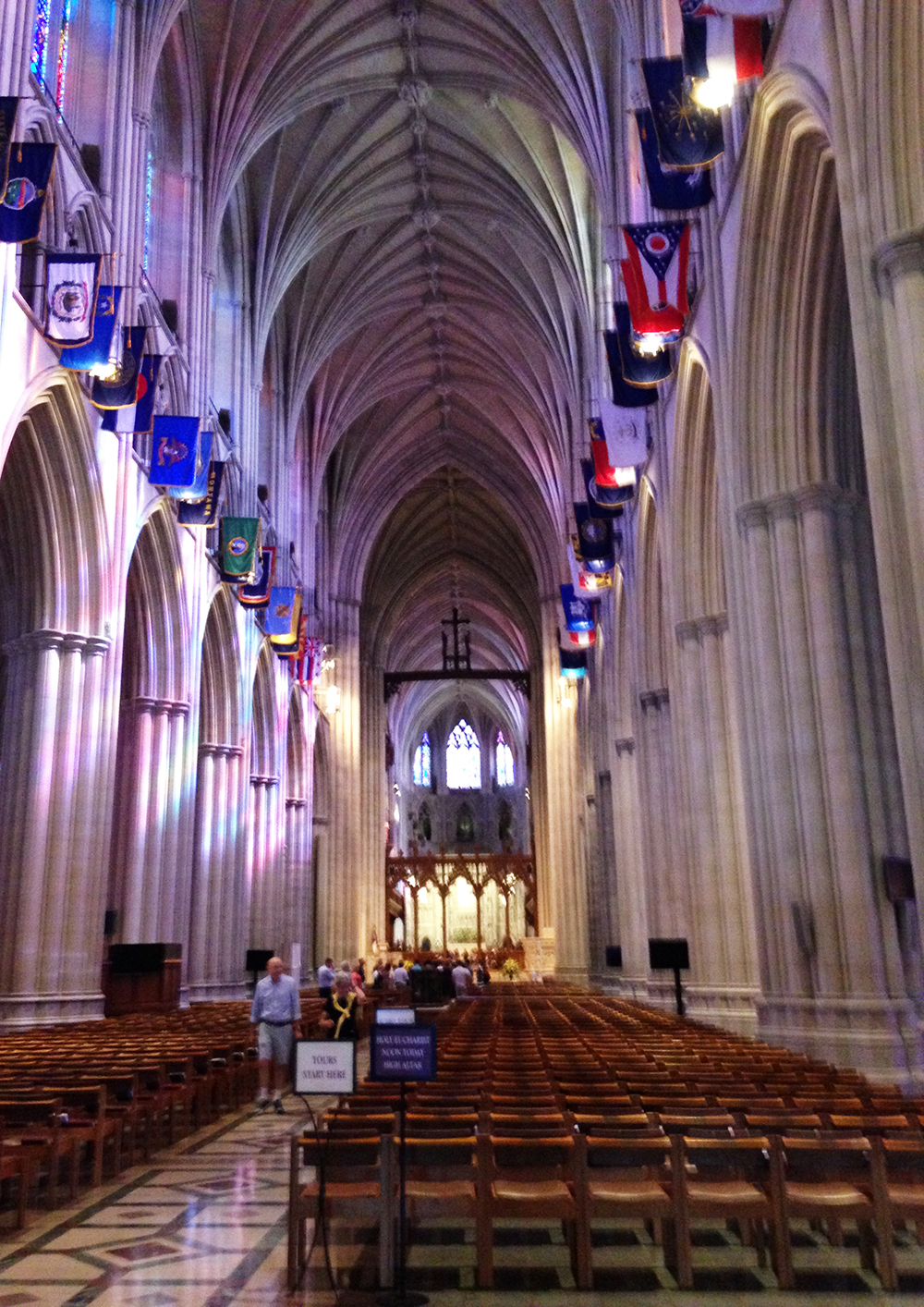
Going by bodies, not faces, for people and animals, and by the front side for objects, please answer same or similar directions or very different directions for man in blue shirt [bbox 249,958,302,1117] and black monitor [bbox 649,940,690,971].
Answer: same or similar directions

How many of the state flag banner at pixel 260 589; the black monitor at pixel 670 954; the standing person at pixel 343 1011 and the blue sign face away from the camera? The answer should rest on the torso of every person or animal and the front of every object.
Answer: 0

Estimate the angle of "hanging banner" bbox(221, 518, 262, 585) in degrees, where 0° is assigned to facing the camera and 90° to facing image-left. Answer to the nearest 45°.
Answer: approximately 0°

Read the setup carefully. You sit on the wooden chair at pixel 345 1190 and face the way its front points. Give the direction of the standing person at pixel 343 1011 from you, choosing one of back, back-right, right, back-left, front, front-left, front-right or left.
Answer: front

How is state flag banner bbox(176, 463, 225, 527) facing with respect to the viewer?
toward the camera

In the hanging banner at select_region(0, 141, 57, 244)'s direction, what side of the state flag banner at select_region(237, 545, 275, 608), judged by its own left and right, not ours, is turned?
front

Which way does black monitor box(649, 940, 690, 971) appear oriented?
toward the camera

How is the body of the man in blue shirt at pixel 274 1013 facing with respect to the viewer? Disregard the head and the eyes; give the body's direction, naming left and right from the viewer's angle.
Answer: facing the viewer

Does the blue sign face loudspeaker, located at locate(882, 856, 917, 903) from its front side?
no

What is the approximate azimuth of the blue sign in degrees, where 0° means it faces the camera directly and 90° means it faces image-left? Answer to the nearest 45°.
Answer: approximately 0°

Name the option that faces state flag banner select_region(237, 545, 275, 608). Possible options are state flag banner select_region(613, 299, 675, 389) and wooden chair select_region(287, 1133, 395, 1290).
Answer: the wooden chair

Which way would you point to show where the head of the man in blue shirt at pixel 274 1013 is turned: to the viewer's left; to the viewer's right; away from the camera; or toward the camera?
toward the camera
